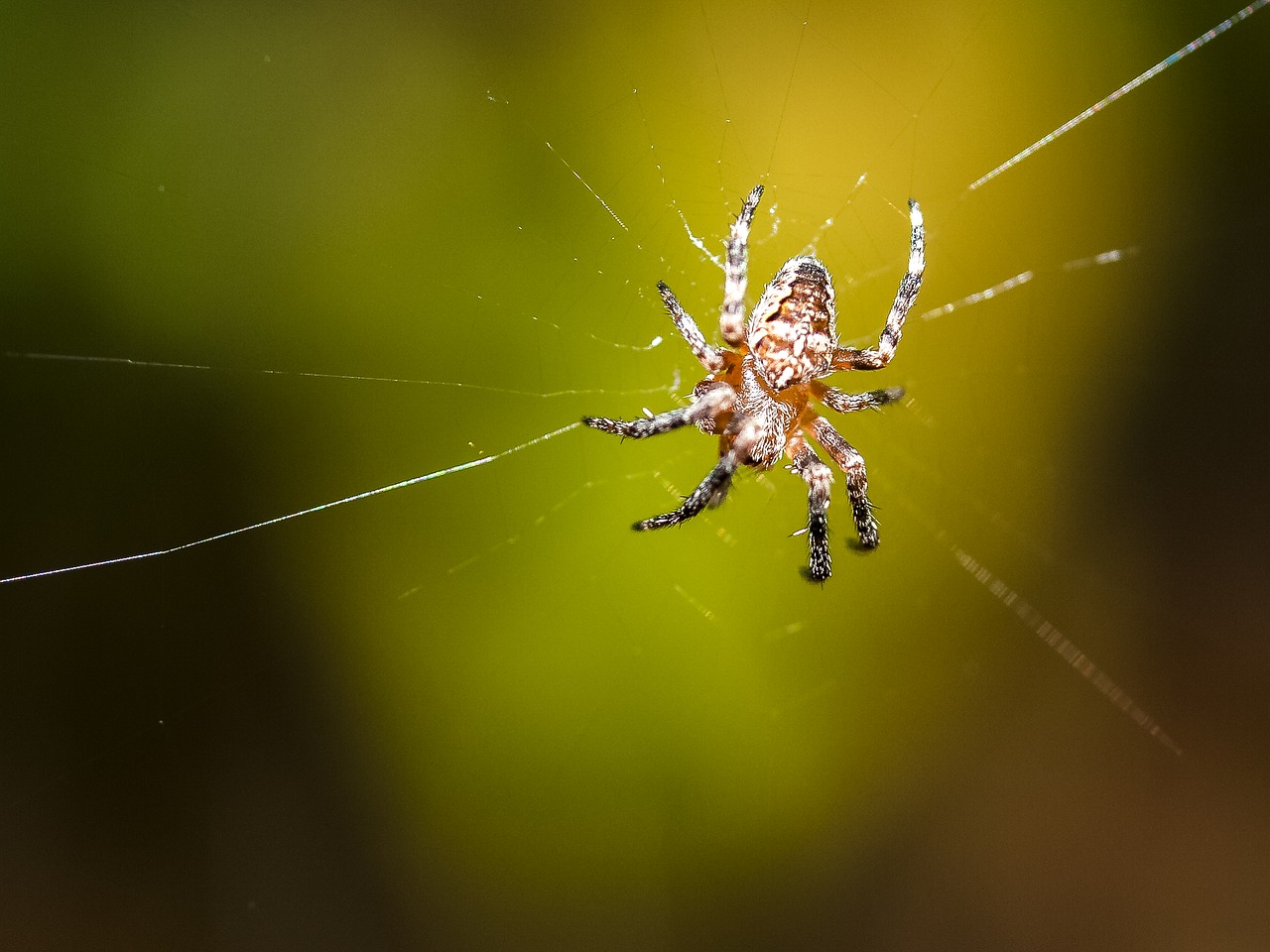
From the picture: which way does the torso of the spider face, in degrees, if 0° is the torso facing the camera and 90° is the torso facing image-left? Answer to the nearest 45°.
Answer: approximately 0°
